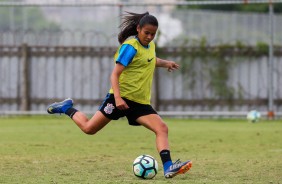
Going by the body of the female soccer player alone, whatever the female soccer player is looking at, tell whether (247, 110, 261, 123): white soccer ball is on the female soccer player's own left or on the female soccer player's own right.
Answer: on the female soccer player's own left

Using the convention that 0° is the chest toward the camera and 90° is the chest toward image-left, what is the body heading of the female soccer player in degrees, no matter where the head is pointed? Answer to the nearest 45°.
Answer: approximately 315°
